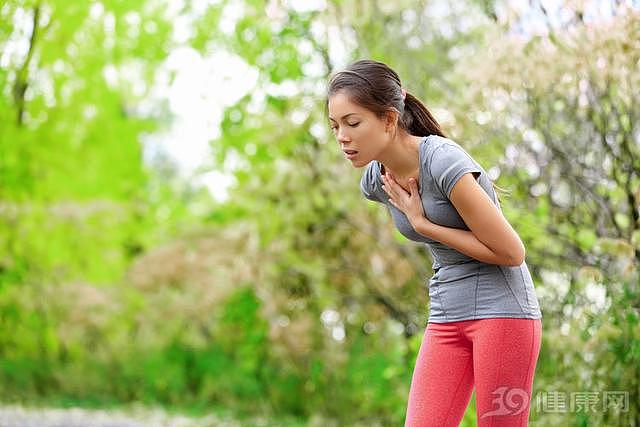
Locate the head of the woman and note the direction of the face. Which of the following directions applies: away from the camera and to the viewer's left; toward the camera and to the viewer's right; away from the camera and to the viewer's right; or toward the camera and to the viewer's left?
toward the camera and to the viewer's left
